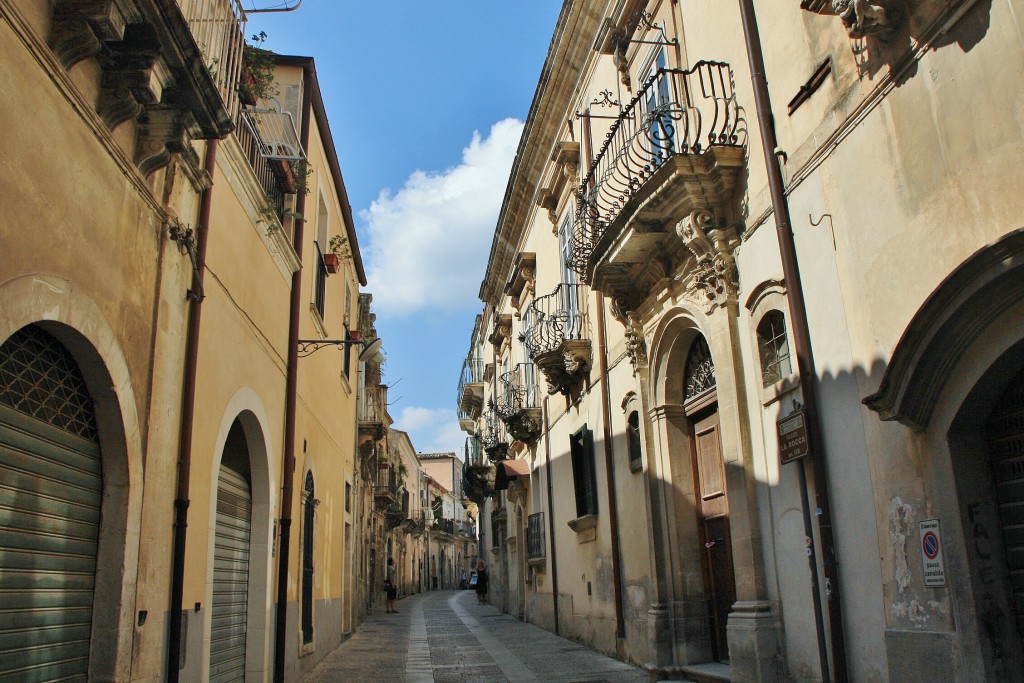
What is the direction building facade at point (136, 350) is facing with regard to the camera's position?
facing to the right of the viewer

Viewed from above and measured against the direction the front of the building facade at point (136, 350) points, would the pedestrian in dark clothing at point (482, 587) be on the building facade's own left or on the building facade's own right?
on the building facade's own left

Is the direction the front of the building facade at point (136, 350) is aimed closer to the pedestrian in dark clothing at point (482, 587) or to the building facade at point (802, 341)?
the building facade

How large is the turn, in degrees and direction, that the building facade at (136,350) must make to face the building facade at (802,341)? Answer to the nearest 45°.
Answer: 0° — it already faces it

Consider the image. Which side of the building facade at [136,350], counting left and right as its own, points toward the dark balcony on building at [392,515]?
left
